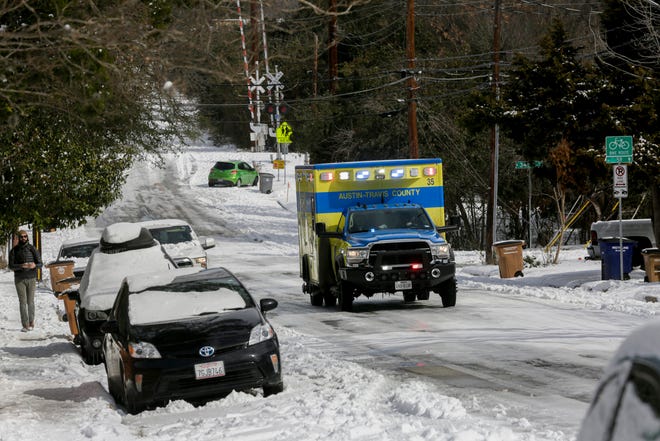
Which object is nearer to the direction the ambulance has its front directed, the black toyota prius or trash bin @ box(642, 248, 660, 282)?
the black toyota prius

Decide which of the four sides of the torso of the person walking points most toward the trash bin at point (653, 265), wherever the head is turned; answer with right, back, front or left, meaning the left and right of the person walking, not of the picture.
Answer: left

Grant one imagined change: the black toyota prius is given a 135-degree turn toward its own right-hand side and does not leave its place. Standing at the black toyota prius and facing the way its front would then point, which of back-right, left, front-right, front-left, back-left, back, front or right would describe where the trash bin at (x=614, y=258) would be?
right

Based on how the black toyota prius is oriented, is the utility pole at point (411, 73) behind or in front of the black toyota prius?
behind

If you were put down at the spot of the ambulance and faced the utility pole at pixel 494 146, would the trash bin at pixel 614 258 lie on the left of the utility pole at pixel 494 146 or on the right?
right
